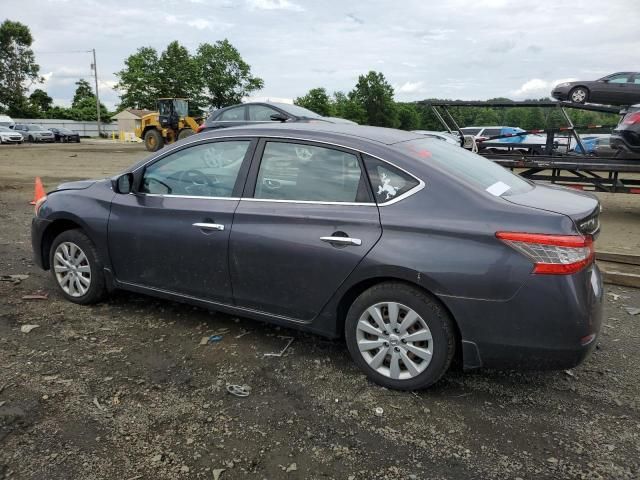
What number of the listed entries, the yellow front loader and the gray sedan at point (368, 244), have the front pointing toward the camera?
0

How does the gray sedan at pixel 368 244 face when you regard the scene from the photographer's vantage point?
facing away from the viewer and to the left of the viewer

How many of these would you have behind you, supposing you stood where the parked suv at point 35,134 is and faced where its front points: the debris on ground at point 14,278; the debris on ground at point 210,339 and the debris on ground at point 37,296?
0

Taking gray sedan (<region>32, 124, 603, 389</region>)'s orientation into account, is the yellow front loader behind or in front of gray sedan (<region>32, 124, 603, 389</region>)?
in front

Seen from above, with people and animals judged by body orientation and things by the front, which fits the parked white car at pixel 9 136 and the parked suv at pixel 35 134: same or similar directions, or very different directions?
same or similar directions

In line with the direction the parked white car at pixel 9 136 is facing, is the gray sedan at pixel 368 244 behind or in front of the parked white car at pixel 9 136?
in front

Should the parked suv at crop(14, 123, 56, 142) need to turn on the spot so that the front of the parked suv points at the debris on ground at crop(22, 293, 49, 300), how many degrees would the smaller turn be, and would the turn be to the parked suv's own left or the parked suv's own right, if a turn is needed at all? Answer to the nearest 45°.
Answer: approximately 45° to the parked suv's own right

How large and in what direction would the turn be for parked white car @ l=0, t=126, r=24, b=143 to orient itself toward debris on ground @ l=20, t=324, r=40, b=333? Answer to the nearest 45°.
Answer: approximately 45° to its right

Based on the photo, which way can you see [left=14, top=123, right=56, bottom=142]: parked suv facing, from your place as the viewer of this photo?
facing the viewer and to the right of the viewer

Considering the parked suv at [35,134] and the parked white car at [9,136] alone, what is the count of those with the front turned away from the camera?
0

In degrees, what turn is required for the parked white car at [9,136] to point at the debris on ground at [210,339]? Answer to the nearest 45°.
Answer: approximately 45° to its right

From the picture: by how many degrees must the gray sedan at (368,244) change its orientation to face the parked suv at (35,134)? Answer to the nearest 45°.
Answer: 0° — it already faces it

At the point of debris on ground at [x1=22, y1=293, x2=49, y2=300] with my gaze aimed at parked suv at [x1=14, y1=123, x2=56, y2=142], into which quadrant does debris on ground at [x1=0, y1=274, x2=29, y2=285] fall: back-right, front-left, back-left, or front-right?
front-left
